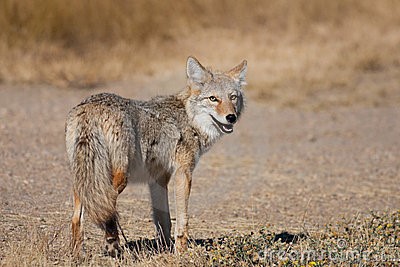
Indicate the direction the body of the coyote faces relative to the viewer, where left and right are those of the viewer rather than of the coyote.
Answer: facing away from the viewer and to the right of the viewer
